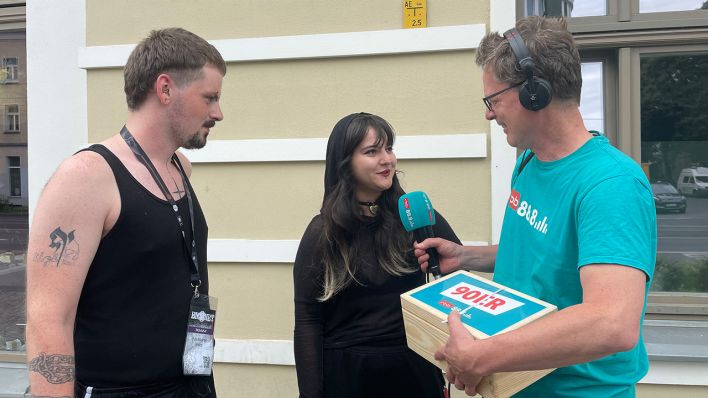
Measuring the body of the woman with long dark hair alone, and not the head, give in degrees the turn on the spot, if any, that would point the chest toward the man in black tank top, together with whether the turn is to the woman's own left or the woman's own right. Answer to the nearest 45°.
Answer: approximately 90° to the woman's own right

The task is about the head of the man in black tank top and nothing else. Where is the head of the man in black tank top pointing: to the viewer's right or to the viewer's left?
to the viewer's right

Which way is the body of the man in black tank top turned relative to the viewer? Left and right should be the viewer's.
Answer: facing the viewer and to the right of the viewer

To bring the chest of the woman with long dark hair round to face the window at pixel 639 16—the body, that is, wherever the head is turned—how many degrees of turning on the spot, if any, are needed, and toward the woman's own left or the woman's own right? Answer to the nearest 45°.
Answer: approximately 90° to the woman's own left

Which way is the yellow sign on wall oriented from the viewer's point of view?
toward the camera

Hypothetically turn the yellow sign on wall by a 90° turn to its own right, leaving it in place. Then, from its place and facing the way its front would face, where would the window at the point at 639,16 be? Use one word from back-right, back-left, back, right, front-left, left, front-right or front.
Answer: back

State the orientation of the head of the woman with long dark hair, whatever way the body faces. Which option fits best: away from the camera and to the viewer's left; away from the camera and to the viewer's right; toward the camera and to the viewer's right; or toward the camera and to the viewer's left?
toward the camera and to the viewer's right

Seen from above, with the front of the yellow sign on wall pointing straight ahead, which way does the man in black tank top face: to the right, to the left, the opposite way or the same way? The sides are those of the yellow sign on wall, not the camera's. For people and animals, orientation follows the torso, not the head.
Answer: to the left

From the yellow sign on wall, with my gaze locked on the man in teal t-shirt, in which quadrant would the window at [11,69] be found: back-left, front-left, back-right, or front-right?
back-right

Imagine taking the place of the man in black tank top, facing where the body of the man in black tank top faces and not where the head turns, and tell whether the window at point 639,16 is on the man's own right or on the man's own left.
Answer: on the man's own left

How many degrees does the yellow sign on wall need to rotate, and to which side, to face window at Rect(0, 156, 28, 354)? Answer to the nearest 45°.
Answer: approximately 90° to its right

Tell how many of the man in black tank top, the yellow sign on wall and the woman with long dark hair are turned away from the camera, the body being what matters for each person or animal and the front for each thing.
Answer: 0

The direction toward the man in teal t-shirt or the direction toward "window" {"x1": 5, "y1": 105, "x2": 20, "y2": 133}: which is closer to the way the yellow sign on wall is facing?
the man in teal t-shirt

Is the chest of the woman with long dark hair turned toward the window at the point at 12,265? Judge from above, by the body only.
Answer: no

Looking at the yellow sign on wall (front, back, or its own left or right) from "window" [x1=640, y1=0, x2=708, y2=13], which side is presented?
left

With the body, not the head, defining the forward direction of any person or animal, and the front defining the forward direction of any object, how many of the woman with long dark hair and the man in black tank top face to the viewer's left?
0

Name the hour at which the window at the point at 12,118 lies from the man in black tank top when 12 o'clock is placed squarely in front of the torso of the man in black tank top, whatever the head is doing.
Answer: The window is roughly at 7 o'clock from the man in black tank top.

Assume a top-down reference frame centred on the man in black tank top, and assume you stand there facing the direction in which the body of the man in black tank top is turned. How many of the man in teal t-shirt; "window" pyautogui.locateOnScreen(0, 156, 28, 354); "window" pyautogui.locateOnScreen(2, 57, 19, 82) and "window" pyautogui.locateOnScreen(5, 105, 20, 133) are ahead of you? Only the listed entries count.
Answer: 1

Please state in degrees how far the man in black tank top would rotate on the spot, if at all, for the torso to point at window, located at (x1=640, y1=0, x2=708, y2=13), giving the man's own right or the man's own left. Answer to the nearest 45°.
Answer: approximately 45° to the man's own left
